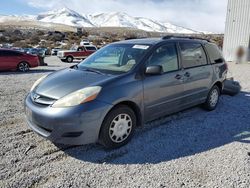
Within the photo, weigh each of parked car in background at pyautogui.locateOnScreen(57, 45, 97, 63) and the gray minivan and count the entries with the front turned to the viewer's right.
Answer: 0

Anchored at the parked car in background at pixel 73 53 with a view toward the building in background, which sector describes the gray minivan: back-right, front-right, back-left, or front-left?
front-right

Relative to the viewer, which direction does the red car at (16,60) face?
to the viewer's left

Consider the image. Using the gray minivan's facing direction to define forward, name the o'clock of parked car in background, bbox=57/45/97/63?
The parked car in background is roughly at 4 o'clock from the gray minivan.

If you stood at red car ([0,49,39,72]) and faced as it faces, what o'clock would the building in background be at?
The building in background is roughly at 6 o'clock from the red car.

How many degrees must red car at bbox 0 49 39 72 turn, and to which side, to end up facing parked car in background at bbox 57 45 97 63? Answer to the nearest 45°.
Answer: approximately 135° to its right

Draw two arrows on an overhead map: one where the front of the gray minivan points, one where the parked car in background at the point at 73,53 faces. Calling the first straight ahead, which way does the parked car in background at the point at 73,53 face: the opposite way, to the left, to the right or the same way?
the same way

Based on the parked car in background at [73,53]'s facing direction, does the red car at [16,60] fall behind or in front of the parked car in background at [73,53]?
in front

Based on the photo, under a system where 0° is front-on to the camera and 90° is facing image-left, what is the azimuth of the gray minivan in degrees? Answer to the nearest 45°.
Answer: approximately 45°
